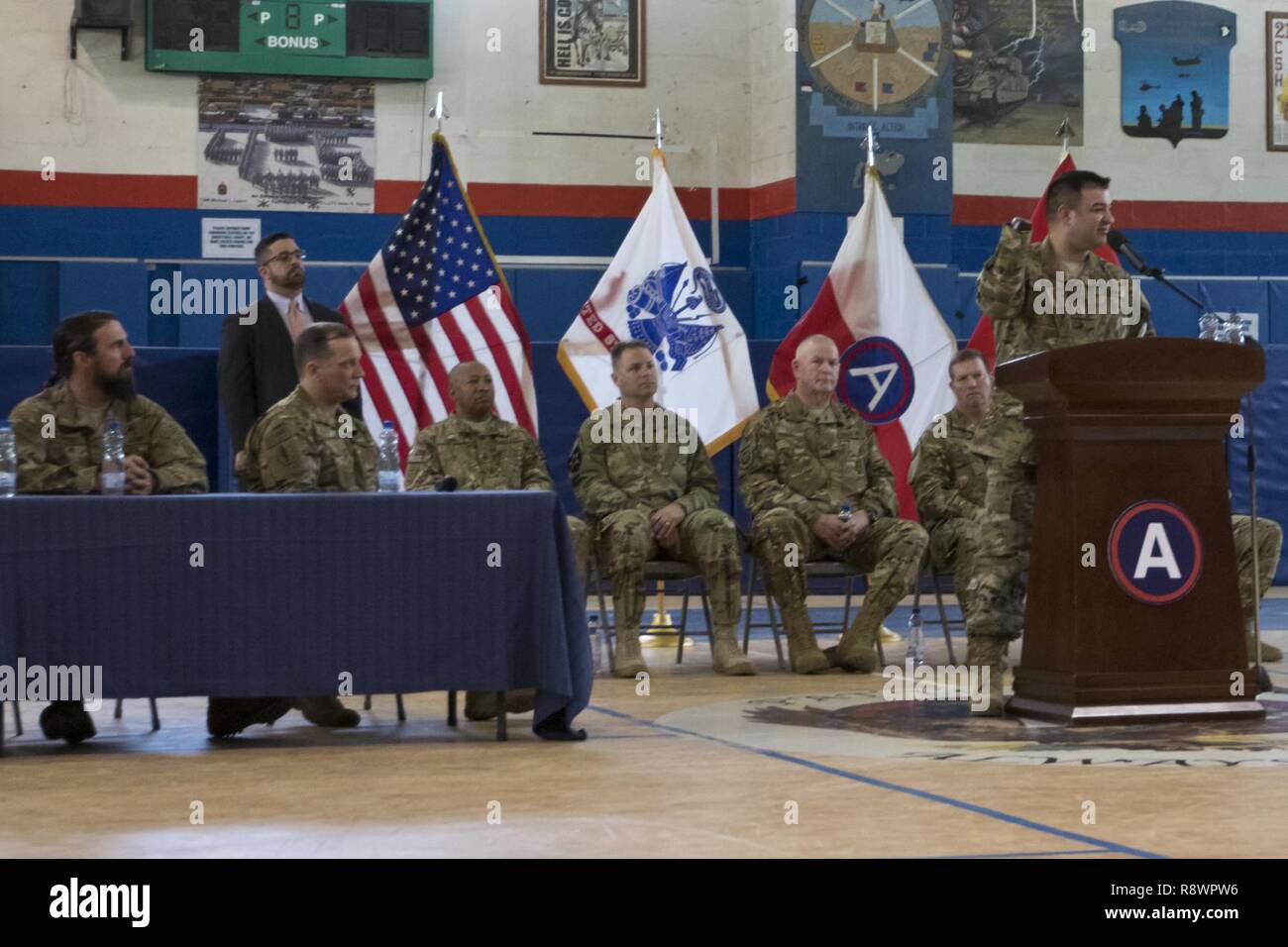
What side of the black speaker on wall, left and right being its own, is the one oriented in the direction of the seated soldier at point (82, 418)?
front

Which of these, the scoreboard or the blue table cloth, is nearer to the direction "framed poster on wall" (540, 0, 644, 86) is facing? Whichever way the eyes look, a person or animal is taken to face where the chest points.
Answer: the blue table cloth

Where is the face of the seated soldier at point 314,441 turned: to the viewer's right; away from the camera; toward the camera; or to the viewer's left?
to the viewer's right

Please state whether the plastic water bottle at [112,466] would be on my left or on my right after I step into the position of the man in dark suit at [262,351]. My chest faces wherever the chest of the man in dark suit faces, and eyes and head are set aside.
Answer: on my right

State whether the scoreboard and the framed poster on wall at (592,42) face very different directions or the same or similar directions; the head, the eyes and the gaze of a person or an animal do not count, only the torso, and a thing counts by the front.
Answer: same or similar directions

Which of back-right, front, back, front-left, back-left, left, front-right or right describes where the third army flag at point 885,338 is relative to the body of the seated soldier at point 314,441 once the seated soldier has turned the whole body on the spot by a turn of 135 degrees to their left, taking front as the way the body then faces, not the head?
front-right

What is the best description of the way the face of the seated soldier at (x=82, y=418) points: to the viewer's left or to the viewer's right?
to the viewer's right

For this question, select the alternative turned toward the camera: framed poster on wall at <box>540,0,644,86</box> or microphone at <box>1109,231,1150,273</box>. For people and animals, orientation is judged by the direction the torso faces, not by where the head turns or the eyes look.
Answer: the framed poster on wall

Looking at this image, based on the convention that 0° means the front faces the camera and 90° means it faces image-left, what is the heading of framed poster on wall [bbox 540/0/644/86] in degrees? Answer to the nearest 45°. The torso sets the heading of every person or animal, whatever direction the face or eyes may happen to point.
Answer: approximately 0°

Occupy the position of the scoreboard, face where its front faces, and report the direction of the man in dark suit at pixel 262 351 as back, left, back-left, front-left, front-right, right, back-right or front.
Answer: front

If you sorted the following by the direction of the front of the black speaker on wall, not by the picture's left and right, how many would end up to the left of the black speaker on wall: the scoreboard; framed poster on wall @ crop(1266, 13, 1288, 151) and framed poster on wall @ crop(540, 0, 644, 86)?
3

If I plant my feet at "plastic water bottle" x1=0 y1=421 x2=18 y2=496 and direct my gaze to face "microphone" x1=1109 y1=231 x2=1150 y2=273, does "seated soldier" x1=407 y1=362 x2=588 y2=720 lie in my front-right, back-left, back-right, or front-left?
front-left

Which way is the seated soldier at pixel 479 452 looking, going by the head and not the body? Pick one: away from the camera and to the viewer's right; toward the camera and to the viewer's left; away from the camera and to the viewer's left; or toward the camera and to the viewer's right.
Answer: toward the camera and to the viewer's right

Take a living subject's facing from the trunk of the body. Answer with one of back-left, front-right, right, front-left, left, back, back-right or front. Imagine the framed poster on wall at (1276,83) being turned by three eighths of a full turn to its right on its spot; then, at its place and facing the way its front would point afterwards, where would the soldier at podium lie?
back-left

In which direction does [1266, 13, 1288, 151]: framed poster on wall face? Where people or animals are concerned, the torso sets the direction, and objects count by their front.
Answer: toward the camera

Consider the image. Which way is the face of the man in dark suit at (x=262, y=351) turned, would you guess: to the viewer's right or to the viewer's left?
to the viewer's right

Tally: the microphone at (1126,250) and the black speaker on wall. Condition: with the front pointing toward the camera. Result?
1

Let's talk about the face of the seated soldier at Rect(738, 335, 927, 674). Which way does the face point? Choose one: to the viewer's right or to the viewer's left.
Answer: to the viewer's right

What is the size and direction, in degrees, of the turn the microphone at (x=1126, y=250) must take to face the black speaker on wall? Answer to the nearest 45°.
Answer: approximately 45° to its right
